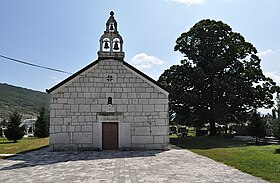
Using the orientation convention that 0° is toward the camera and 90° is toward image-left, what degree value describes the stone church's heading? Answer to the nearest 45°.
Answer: approximately 0°

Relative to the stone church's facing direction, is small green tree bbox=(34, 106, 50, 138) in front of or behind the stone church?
behind

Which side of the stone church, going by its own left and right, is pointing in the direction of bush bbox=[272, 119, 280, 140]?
left

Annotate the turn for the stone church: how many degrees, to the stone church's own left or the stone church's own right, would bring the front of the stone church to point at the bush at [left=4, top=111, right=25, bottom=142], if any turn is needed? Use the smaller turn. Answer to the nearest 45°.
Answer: approximately 135° to the stone church's own right

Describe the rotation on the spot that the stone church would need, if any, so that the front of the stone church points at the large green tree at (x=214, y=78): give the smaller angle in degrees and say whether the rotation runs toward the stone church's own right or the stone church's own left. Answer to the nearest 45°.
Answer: approximately 135° to the stone church's own left

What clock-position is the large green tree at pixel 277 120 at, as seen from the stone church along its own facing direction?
The large green tree is roughly at 9 o'clock from the stone church.

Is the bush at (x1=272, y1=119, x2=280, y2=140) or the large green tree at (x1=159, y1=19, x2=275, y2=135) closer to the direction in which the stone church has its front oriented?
the bush
